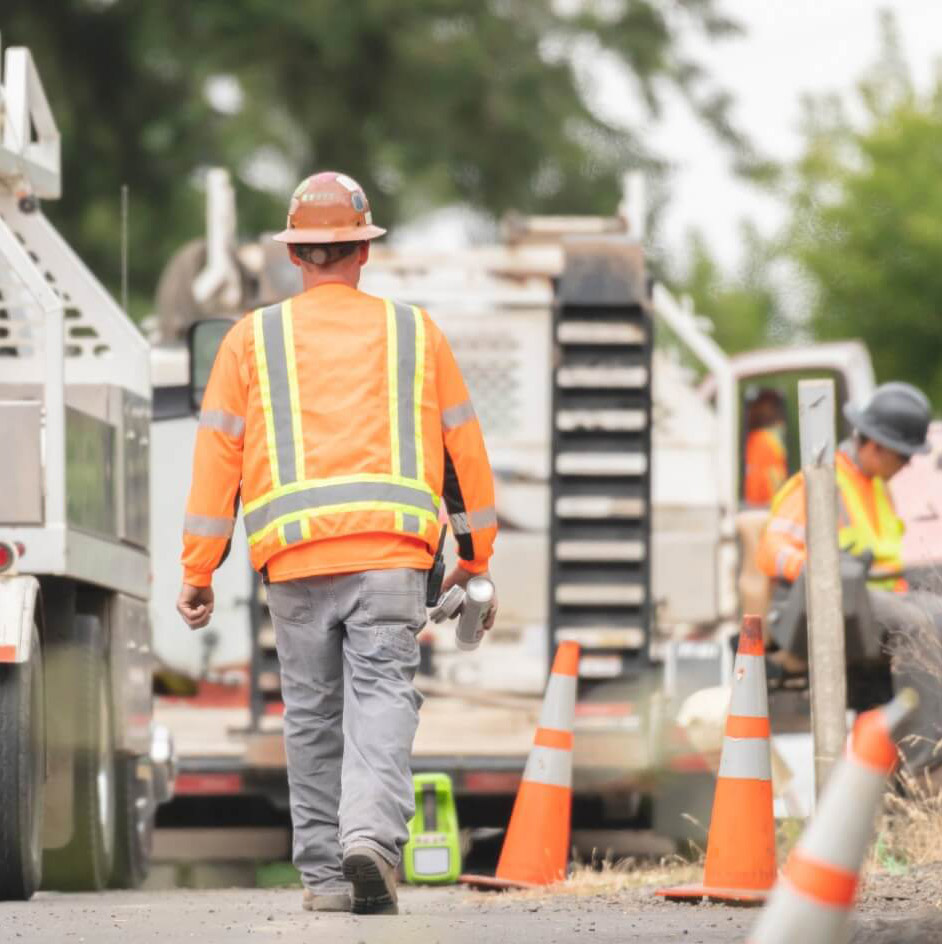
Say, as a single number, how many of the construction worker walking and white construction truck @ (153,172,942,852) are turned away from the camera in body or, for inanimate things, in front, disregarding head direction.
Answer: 2

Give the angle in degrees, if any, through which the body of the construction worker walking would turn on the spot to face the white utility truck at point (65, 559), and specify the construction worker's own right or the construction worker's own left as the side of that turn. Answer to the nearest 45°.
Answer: approximately 45° to the construction worker's own left

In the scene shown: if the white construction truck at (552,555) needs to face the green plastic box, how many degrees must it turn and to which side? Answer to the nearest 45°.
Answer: approximately 180°

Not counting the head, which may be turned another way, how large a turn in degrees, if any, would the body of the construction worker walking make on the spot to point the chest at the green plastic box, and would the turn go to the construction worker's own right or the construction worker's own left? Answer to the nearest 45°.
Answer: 0° — they already face it

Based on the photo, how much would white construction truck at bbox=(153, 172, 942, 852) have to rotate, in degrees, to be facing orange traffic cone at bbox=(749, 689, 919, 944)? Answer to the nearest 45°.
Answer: approximately 180°

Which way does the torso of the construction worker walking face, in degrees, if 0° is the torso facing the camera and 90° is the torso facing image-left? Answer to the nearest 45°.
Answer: approximately 180°

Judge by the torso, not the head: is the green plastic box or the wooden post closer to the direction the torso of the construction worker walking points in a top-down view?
the green plastic box

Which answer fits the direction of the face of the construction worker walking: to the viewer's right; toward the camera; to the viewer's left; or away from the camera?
away from the camera

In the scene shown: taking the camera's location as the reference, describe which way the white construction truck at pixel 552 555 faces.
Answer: facing away from the viewer

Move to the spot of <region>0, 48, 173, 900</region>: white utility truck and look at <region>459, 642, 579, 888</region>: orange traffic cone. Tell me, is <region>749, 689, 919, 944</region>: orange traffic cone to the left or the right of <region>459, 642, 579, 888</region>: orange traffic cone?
right

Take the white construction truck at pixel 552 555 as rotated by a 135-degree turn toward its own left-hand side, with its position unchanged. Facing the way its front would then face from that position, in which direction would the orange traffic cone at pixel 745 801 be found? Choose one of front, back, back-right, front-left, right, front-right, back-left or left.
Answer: front-left

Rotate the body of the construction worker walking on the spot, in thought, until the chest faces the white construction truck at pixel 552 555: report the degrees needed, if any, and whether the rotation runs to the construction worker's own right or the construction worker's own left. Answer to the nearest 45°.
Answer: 0° — they already face it

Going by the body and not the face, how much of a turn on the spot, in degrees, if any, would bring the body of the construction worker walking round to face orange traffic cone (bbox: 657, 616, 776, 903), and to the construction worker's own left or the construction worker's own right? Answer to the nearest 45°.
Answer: approximately 45° to the construction worker's own right

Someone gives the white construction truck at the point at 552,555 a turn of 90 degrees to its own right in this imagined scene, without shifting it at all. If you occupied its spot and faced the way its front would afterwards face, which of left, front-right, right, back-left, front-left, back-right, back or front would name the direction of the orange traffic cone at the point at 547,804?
right

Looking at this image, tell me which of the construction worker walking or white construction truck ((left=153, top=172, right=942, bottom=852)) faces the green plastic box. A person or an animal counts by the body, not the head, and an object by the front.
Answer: the construction worker walking
